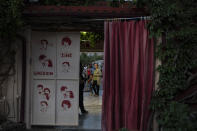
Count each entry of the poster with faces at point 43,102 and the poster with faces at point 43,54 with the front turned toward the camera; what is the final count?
2

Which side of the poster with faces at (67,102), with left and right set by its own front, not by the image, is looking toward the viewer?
front

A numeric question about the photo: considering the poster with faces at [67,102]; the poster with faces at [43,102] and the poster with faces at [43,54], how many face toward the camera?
3

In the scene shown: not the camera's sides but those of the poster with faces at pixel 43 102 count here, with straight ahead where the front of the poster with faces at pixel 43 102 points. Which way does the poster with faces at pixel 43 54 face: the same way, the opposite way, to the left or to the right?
the same way

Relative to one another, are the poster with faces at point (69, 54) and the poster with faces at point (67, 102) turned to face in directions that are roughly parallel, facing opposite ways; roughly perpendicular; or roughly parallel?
roughly parallel

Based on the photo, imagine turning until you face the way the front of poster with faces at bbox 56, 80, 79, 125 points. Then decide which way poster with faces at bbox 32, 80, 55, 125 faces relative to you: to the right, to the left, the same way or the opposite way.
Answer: the same way

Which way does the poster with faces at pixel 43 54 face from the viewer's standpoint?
toward the camera
